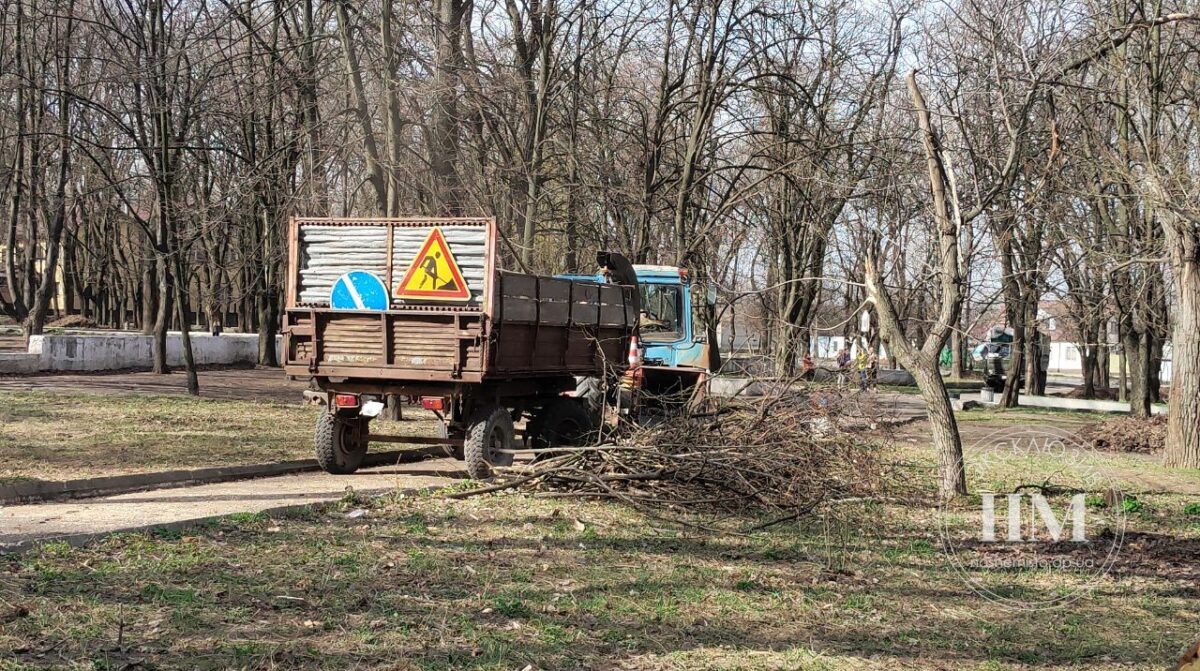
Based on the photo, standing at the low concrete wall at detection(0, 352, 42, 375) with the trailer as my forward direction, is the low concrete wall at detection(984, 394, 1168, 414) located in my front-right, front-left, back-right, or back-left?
front-left

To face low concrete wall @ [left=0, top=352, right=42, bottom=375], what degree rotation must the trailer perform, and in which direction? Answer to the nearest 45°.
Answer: approximately 90° to its left

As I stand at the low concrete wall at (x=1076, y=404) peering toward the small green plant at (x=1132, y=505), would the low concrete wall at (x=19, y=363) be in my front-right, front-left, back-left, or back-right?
front-right

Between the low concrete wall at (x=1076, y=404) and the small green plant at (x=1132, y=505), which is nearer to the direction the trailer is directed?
the low concrete wall

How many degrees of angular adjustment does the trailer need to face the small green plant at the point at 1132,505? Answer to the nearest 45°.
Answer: approximately 45° to its right

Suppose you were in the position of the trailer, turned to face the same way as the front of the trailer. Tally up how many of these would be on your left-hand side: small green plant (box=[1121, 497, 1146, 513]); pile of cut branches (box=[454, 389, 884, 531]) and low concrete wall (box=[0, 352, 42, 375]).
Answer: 1

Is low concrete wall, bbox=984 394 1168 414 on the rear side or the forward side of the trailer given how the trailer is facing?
on the forward side

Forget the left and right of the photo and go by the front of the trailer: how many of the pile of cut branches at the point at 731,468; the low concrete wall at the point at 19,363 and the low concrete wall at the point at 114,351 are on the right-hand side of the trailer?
1

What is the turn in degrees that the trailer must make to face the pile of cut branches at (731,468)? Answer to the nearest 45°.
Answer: approximately 90° to its right

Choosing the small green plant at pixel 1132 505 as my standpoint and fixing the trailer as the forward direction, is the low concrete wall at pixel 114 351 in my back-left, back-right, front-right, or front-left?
front-right

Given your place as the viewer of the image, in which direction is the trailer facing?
facing away from the viewer and to the right of the viewer
